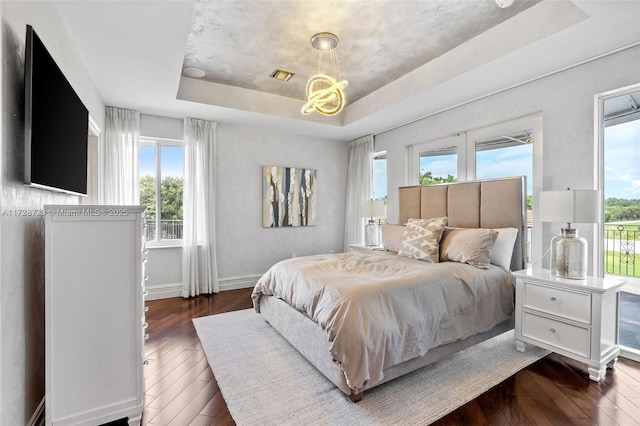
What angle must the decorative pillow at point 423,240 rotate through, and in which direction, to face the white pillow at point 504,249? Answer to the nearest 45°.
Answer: approximately 135° to its left

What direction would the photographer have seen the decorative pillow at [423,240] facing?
facing the viewer and to the left of the viewer

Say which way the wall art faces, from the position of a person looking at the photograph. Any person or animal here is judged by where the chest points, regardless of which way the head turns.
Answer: facing the viewer and to the right of the viewer

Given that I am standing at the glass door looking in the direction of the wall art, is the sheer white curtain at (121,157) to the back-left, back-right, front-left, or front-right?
front-left

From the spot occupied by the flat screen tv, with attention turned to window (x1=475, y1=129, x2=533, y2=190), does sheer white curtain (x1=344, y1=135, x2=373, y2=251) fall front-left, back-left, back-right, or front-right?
front-left

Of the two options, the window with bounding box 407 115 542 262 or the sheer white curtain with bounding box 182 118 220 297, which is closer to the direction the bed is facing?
the sheer white curtain

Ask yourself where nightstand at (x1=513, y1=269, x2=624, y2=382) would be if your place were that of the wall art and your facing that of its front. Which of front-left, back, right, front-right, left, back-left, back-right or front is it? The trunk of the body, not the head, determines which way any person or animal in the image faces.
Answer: front

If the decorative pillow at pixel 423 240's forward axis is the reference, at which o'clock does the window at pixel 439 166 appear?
The window is roughly at 5 o'clock from the decorative pillow.

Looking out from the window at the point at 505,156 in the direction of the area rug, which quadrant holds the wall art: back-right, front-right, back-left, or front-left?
front-right

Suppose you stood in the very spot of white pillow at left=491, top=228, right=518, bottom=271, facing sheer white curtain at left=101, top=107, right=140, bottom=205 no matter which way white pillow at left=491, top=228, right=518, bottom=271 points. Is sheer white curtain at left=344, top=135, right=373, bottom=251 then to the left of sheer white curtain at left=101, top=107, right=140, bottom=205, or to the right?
right

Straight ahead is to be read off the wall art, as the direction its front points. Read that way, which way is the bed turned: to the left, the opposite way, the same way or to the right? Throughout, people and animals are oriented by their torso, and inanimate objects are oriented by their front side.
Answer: to the right

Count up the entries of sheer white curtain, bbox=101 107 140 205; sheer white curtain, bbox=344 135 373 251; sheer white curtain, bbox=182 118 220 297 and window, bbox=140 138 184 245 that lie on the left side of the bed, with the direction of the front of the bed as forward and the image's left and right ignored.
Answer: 0

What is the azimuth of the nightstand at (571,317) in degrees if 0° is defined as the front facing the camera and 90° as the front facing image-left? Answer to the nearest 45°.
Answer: approximately 45°

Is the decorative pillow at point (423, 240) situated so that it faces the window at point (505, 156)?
no

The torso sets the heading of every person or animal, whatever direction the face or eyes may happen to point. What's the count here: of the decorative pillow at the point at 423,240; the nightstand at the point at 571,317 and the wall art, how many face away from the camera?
0

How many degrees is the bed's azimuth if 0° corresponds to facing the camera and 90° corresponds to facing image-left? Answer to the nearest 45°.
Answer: approximately 45°

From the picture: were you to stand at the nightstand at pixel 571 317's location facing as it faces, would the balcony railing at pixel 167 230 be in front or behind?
in front

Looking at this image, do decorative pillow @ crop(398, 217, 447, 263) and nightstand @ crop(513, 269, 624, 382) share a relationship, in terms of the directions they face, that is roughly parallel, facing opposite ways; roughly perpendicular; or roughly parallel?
roughly parallel

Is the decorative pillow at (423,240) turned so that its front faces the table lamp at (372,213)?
no

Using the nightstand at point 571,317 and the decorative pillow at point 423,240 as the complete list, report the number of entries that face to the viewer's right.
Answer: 0
